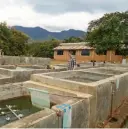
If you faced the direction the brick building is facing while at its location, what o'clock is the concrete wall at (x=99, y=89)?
The concrete wall is roughly at 12 o'clock from the brick building.

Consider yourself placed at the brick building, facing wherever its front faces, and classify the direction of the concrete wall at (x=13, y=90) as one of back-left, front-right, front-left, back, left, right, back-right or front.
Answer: front

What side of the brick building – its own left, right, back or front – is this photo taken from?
front

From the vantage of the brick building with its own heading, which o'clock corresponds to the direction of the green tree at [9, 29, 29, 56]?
The green tree is roughly at 2 o'clock from the brick building.

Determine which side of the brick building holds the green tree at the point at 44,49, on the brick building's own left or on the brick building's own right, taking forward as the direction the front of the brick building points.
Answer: on the brick building's own right

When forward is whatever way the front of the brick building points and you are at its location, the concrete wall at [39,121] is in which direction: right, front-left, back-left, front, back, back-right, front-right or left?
front

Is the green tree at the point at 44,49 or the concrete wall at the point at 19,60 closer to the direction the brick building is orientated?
the concrete wall

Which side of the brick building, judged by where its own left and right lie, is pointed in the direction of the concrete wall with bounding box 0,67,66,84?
front
